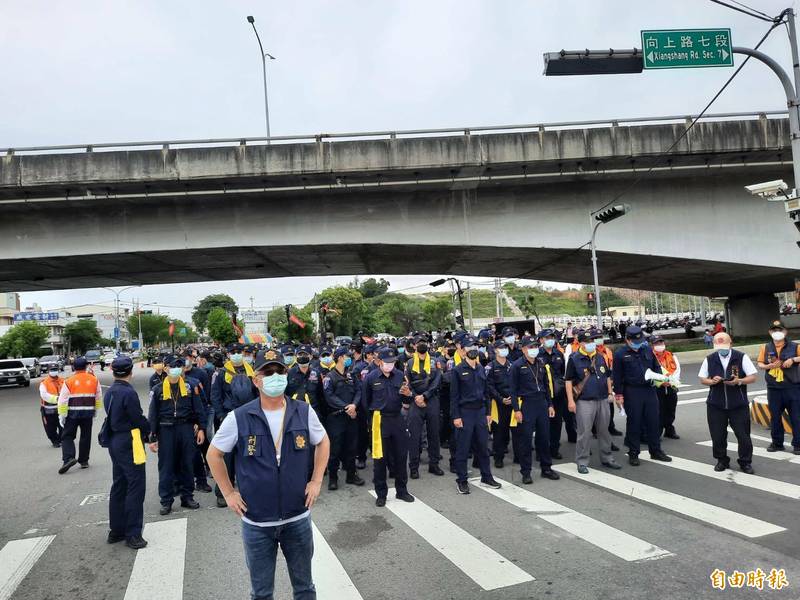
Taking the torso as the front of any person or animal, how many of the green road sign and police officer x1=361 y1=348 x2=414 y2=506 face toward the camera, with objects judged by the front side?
2

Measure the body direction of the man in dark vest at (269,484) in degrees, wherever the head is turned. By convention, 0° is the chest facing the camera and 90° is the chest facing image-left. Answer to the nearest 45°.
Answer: approximately 0°

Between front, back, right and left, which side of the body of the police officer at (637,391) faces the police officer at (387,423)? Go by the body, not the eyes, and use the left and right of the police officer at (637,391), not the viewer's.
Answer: right

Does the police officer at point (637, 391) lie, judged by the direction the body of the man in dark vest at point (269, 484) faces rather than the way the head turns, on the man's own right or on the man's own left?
on the man's own left

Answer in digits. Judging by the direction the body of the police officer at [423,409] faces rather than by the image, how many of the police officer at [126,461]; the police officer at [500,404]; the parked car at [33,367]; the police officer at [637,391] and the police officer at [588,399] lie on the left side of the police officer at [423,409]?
3

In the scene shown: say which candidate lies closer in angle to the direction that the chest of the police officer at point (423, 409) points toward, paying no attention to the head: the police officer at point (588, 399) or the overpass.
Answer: the police officer

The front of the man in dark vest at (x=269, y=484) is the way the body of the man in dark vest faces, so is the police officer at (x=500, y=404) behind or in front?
behind

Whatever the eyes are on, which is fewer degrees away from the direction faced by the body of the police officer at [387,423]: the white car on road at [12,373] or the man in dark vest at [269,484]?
the man in dark vest

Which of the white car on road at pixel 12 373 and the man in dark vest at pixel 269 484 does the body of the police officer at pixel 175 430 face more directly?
the man in dark vest
